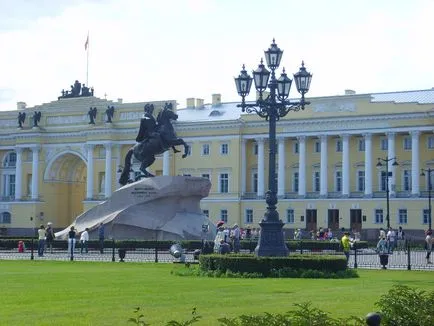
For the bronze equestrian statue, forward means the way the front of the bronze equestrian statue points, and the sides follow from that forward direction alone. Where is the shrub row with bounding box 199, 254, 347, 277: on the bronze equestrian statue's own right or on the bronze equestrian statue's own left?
on the bronze equestrian statue's own right

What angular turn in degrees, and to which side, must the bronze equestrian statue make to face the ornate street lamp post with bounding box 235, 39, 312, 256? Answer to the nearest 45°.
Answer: approximately 90° to its right

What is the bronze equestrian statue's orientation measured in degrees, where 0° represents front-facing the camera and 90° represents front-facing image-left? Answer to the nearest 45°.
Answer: approximately 270°

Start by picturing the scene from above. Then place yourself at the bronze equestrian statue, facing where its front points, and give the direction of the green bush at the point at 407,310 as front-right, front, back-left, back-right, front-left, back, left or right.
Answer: right
